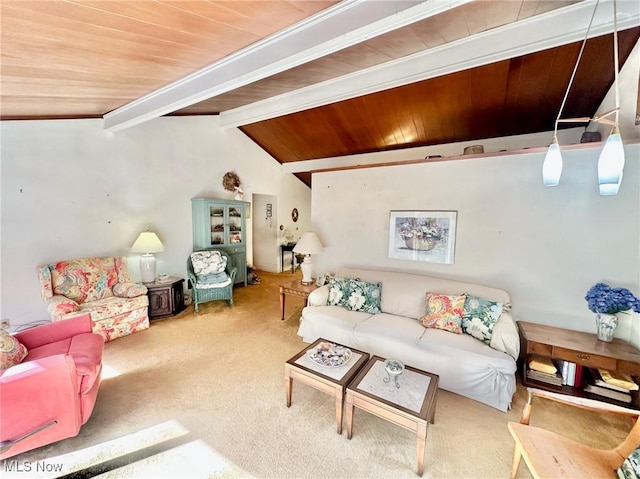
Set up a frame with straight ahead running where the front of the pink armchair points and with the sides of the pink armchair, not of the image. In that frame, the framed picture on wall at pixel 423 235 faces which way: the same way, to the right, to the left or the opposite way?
the opposite way

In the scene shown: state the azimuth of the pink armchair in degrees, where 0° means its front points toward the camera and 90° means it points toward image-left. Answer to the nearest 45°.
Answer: approximately 270°

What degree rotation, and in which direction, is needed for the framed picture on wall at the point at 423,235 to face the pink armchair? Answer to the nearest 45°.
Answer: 0° — it already faces it

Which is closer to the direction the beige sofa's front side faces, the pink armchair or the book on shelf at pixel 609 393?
the pink armchair

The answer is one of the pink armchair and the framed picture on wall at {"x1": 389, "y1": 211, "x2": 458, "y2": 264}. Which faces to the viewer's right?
the pink armchair

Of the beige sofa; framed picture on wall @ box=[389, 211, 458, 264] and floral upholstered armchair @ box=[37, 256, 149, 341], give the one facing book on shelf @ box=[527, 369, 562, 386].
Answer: the floral upholstered armchair

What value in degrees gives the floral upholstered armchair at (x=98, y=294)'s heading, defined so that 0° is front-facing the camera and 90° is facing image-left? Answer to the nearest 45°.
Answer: approximately 315°

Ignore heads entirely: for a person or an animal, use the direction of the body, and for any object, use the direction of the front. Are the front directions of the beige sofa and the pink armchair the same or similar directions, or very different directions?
very different directions

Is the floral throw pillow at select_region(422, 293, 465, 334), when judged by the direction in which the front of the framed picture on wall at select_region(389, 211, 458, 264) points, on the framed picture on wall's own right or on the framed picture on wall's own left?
on the framed picture on wall's own left

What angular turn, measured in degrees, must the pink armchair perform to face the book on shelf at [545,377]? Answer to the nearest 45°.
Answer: approximately 45° to its right
